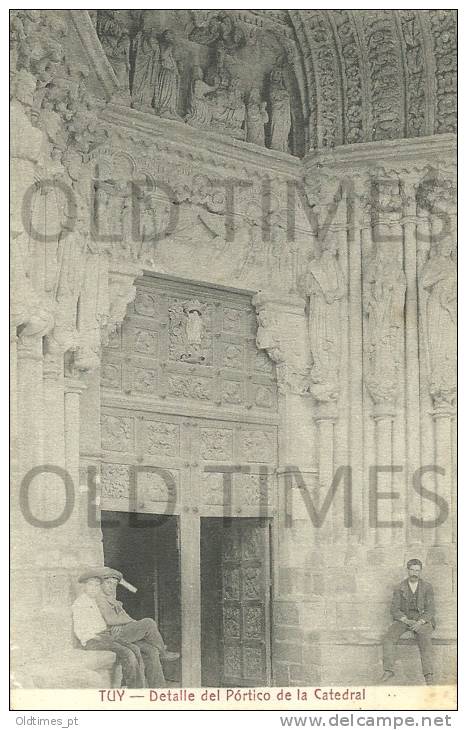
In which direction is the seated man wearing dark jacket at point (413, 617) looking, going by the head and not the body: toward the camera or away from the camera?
toward the camera

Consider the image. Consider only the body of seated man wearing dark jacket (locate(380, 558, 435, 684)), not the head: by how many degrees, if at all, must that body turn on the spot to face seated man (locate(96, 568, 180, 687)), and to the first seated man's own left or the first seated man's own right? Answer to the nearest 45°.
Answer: approximately 45° to the first seated man's own right

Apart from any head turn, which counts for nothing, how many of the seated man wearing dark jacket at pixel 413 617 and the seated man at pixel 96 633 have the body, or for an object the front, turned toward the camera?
1

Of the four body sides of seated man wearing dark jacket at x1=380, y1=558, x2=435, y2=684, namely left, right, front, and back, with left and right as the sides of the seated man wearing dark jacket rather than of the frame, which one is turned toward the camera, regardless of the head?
front

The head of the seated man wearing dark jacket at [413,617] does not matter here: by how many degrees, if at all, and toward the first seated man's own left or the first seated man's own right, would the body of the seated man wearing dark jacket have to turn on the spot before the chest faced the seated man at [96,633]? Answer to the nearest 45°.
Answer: approximately 45° to the first seated man's own right

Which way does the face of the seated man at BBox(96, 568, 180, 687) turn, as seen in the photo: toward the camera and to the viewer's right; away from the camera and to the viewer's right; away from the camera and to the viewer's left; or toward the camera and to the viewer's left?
toward the camera and to the viewer's right

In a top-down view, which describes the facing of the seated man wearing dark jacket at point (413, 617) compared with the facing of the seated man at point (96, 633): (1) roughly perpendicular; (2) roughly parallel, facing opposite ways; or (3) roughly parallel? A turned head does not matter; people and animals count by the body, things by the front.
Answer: roughly perpendicular

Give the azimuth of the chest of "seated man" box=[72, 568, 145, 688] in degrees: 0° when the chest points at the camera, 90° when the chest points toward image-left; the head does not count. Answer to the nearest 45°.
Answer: approximately 270°
